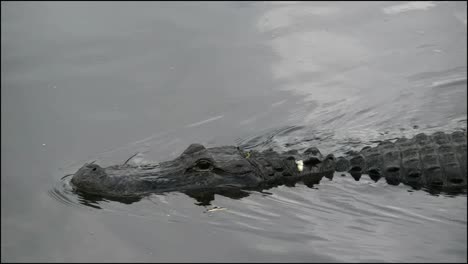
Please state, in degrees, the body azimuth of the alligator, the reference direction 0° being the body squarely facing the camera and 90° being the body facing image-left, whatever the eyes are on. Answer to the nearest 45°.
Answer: approximately 90°
